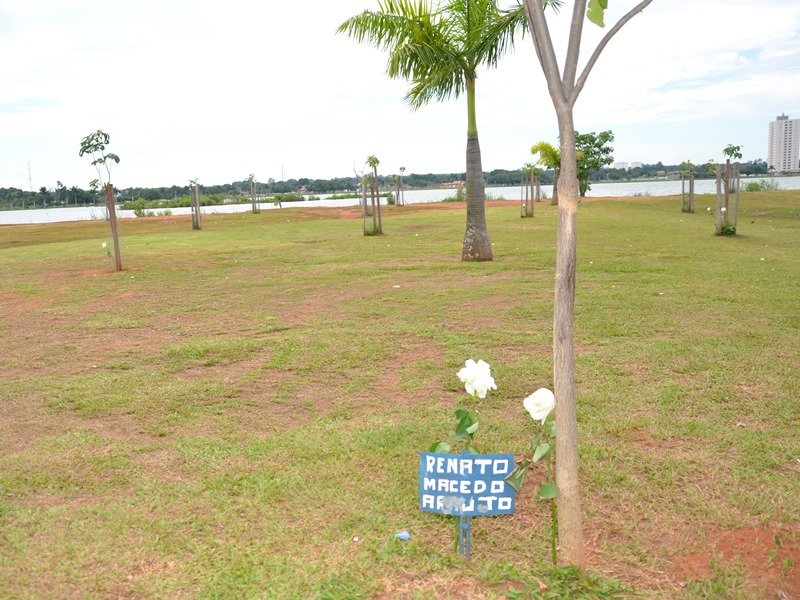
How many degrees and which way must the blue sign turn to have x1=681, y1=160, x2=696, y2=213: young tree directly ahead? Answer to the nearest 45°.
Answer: approximately 180°

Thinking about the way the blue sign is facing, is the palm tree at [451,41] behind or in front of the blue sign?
behind

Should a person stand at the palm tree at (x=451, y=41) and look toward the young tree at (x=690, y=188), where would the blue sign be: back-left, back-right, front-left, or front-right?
back-right

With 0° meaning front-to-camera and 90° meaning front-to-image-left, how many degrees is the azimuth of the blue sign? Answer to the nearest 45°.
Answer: approximately 0°
